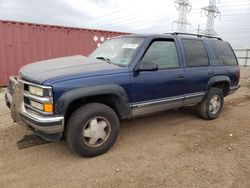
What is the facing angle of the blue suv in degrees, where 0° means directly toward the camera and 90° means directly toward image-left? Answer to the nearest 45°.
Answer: approximately 45°

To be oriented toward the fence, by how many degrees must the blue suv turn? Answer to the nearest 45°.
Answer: approximately 180°
